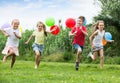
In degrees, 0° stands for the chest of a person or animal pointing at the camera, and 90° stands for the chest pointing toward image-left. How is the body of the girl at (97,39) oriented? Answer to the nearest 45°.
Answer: approximately 315°

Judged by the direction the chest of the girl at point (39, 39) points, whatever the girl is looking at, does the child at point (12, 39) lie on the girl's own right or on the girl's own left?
on the girl's own right

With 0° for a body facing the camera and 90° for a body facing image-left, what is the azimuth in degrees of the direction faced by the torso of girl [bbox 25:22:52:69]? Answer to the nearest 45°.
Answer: approximately 0°

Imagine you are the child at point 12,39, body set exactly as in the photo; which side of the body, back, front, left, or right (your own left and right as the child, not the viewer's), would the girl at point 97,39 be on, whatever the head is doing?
left

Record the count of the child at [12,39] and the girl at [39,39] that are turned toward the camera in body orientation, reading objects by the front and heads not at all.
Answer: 2
